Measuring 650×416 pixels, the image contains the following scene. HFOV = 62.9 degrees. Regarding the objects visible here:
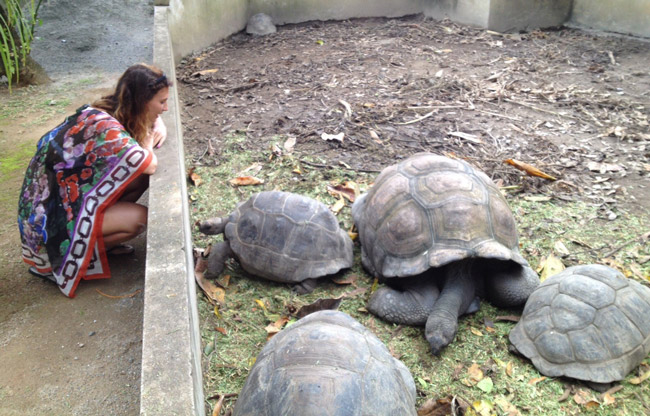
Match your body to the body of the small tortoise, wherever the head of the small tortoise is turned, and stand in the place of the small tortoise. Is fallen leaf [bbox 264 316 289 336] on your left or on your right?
on your left

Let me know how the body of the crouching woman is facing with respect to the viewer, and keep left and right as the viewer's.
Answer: facing to the right of the viewer

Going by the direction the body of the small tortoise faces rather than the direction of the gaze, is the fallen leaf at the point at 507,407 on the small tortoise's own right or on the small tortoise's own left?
on the small tortoise's own left

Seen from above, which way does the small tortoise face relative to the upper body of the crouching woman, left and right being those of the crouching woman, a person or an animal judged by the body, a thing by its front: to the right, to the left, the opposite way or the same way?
the opposite way

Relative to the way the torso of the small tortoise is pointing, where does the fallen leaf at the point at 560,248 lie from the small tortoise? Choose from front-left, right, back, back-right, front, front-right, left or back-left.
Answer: back

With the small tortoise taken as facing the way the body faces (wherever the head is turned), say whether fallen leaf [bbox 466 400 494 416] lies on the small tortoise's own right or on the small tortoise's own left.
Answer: on the small tortoise's own left

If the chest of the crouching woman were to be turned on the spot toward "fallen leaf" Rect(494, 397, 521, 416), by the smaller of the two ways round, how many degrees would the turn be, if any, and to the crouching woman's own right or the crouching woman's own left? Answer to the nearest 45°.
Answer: approximately 45° to the crouching woman's own right

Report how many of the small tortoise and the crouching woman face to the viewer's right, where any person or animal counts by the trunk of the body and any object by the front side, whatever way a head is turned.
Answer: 1

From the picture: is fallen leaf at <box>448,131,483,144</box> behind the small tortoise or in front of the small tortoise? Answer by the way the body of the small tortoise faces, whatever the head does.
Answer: behind

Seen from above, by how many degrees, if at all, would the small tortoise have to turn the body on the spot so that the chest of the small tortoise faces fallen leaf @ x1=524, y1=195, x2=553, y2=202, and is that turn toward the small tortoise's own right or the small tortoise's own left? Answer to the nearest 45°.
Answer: approximately 180°

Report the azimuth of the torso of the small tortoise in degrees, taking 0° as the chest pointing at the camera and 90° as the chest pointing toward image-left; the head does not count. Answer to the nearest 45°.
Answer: approximately 90°

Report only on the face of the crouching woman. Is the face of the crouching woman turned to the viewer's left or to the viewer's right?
to the viewer's right
